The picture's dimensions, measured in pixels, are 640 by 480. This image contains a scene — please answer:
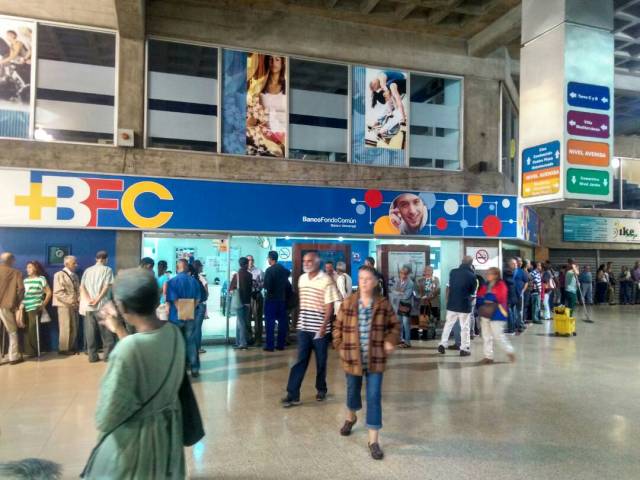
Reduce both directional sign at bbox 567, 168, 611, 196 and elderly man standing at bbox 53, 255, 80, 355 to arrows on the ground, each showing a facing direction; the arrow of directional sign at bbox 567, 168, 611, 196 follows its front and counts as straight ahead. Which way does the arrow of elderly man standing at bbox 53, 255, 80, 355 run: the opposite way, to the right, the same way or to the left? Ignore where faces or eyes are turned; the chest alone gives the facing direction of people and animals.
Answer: to the left

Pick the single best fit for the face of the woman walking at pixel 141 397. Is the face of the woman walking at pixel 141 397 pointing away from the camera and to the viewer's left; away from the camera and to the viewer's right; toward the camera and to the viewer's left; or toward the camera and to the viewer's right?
away from the camera and to the viewer's left

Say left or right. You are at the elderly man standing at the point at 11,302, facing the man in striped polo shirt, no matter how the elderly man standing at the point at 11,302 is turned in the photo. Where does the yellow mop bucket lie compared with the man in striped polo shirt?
left

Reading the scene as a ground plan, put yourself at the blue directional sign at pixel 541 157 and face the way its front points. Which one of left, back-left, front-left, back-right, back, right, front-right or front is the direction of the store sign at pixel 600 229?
back-right

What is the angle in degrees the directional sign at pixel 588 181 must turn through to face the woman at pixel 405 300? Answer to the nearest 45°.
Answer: approximately 90° to its right

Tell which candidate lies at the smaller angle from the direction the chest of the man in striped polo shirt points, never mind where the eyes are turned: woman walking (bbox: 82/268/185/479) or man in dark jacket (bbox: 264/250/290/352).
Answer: the woman walking

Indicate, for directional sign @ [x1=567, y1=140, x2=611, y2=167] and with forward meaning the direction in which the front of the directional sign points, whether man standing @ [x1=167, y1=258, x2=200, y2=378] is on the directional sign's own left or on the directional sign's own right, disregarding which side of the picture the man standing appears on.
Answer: on the directional sign's own right

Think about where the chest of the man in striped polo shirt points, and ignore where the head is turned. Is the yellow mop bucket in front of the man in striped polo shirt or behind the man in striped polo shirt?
behind

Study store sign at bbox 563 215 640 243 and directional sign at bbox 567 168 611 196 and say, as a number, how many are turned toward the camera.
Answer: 2

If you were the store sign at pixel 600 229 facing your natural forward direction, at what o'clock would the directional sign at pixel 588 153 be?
The directional sign is roughly at 12 o'clock from the store sign.

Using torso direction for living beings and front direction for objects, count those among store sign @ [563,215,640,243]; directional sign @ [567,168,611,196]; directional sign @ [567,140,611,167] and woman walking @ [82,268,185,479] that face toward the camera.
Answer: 3

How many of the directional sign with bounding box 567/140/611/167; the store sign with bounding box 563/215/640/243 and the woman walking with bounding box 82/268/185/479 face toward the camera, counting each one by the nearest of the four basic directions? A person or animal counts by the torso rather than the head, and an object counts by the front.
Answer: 2

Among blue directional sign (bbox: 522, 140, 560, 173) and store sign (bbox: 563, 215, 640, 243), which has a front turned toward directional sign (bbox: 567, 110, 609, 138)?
the store sign

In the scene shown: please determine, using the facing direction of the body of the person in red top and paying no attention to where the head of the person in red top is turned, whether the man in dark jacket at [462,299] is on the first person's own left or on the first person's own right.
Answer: on the first person's own right
